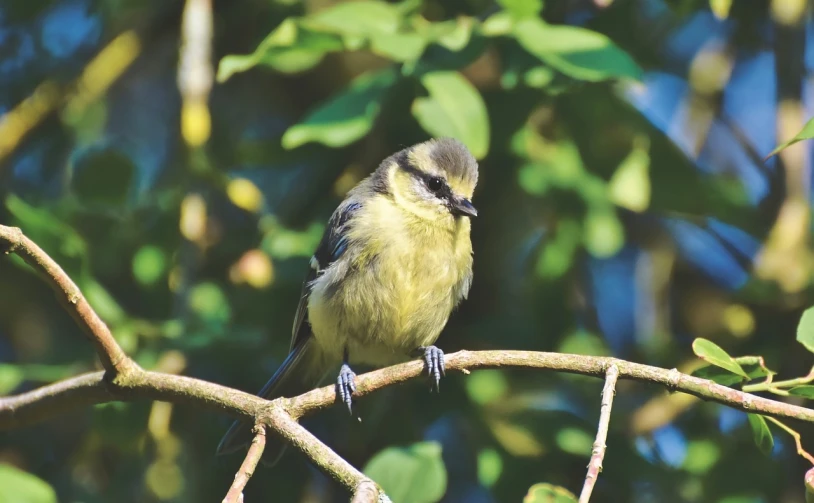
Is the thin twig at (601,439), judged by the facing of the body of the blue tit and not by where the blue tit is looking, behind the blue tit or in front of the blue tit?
in front

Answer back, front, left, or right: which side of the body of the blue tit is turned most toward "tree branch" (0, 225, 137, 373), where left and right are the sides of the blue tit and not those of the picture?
right

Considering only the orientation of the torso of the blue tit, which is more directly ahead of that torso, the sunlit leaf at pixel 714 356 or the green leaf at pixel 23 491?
the sunlit leaf

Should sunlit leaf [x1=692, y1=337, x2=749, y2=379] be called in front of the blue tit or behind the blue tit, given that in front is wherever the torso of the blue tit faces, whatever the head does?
in front

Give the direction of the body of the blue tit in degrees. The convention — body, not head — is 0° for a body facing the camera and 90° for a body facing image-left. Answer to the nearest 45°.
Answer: approximately 315°

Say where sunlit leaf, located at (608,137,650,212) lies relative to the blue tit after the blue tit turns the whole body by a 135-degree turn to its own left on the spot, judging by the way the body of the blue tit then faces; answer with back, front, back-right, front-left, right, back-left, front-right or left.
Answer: front
